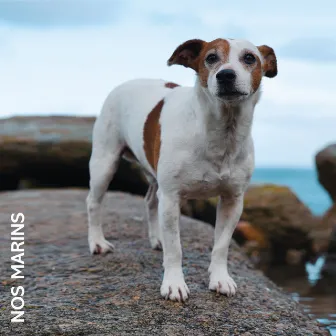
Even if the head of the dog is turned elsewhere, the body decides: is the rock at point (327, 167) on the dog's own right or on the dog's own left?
on the dog's own left

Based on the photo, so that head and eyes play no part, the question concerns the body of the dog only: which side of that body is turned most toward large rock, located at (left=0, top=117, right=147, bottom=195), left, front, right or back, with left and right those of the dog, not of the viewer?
back

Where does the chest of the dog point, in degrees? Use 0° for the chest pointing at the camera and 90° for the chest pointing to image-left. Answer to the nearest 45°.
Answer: approximately 315°

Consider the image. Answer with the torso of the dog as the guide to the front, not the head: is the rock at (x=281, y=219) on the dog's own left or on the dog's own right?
on the dog's own left

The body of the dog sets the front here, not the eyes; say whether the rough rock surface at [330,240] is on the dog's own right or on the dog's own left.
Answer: on the dog's own left
